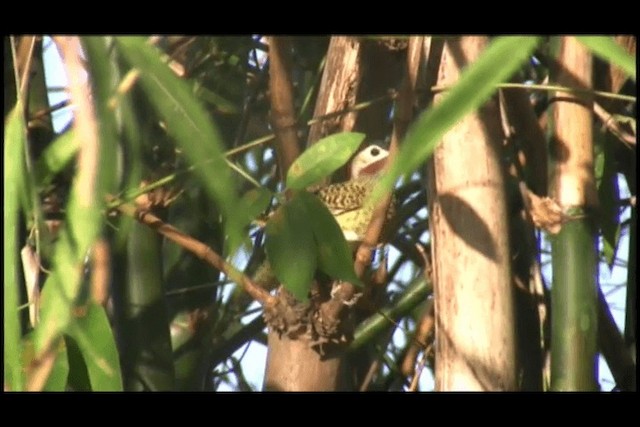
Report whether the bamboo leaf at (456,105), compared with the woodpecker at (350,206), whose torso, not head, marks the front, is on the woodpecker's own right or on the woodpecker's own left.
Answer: on the woodpecker's own right

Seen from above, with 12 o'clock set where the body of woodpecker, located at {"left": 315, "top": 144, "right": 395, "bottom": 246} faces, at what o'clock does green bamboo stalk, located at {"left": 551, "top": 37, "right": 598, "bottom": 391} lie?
The green bamboo stalk is roughly at 12 o'clock from the woodpecker.
